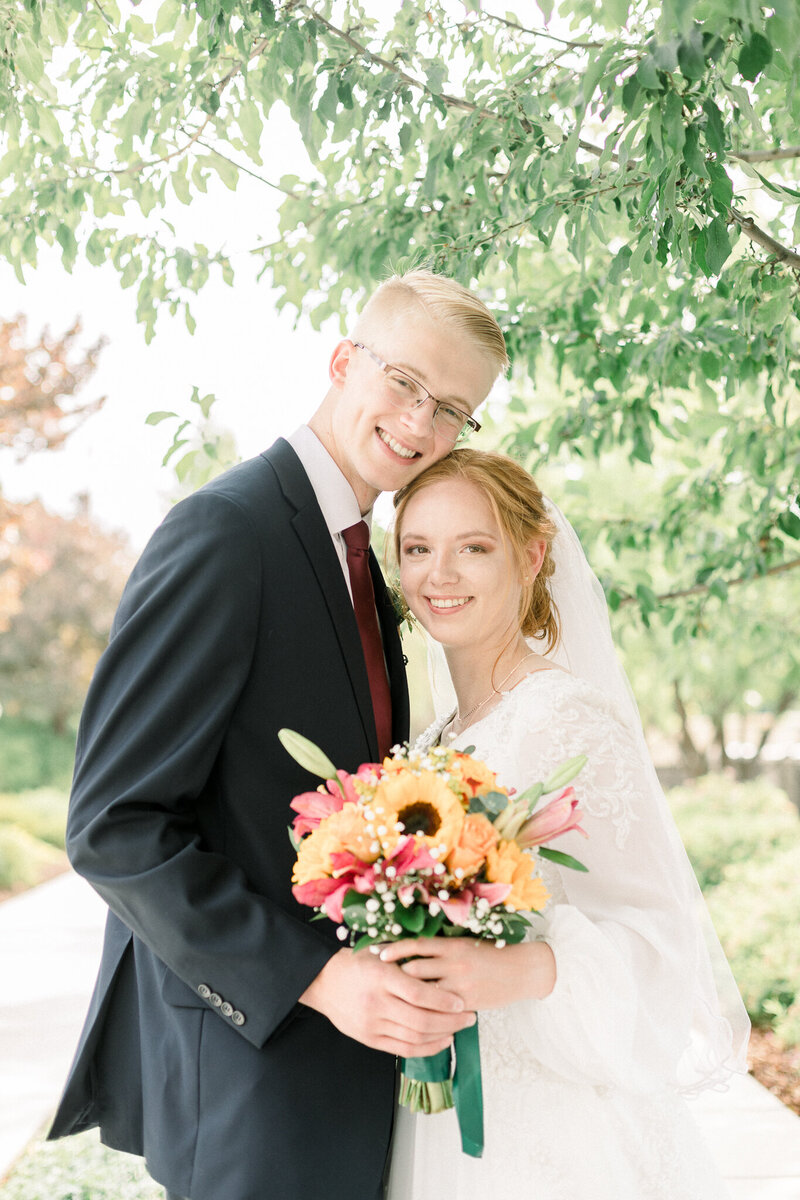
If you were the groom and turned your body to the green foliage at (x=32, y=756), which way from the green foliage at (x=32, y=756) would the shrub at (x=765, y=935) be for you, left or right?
right

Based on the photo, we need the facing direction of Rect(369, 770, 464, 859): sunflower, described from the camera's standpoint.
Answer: facing the viewer

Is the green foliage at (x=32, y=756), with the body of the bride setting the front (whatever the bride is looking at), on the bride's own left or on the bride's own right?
on the bride's own right

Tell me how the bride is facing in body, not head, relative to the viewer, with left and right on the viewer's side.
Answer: facing the viewer and to the left of the viewer

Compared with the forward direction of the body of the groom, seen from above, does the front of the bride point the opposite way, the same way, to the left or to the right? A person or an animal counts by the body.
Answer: to the right

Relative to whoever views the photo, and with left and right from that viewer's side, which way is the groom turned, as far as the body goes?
facing the viewer and to the right of the viewer

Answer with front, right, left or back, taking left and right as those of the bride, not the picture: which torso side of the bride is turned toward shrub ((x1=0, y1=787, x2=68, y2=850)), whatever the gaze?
right
